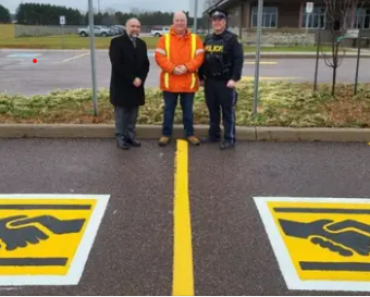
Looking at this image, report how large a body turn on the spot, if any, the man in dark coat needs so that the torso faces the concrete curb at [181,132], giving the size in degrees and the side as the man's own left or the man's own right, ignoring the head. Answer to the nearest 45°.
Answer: approximately 90° to the man's own left

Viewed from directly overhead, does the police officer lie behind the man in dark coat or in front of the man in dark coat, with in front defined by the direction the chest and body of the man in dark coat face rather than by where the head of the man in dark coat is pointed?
in front

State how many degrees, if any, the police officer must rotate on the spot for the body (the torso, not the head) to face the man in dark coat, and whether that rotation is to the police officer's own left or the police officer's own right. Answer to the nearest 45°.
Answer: approximately 45° to the police officer's own right

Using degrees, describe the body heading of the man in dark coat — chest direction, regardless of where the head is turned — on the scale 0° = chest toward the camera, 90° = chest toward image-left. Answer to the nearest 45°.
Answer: approximately 315°

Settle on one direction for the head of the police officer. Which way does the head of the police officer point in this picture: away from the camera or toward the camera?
toward the camera

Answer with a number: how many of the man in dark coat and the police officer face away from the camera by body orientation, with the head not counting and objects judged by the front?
0
